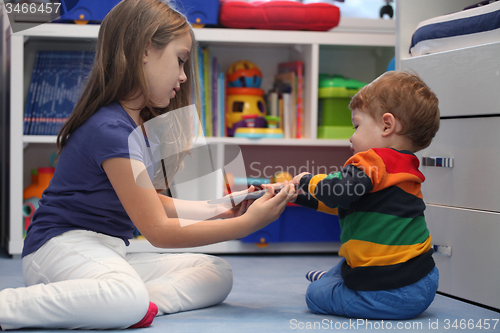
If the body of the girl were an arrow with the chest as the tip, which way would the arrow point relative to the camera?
to the viewer's right

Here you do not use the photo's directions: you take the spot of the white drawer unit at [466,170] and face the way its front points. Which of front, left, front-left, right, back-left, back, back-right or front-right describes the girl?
front

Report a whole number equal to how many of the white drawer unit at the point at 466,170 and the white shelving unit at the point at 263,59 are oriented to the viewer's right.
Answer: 0

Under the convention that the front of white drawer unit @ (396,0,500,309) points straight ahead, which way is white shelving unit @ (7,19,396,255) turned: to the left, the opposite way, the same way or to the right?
to the left

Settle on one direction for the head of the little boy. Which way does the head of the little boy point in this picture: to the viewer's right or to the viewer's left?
to the viewer's left

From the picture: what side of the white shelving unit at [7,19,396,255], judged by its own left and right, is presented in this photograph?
front

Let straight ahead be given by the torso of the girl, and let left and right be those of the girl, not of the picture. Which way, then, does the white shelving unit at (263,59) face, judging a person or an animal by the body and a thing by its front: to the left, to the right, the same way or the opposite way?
to the right

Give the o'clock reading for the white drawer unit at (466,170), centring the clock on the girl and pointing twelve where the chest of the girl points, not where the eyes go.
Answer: The white drawer unit is roughly at 12 o'clock from the girl.

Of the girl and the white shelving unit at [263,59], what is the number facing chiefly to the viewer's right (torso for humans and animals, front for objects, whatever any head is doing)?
1

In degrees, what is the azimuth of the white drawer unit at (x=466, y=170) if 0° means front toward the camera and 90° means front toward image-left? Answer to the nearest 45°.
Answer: approximately 45°

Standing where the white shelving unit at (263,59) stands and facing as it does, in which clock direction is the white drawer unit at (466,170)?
The white drawer unit is roughly at 11 o'clock from the white shelving unit.

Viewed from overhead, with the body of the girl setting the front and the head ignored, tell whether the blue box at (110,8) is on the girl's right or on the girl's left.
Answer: on the girl's left

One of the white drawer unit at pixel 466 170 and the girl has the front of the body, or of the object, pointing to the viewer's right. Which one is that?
the girl

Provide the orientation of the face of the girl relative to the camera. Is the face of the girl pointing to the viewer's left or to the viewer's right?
to the viewer's right

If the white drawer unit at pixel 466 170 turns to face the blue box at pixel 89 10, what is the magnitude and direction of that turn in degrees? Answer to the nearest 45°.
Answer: approximately 45° to its right
